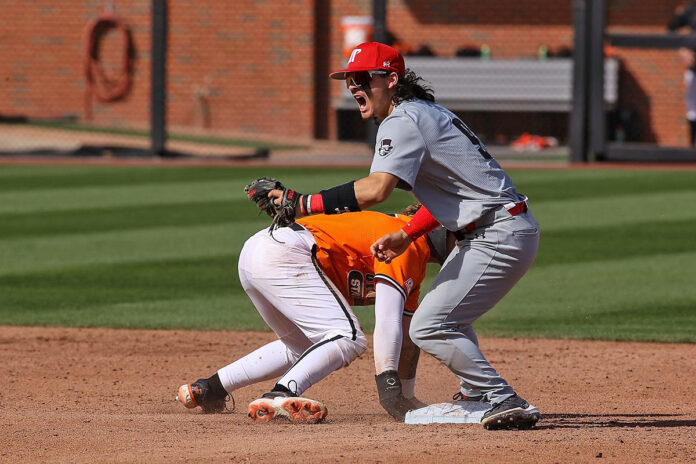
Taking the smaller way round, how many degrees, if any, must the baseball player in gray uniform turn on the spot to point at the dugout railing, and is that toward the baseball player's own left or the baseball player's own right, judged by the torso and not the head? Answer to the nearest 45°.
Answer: approximately 90° to the baseball player's own right

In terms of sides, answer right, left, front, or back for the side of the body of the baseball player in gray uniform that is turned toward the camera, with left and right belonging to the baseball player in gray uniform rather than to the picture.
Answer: left
